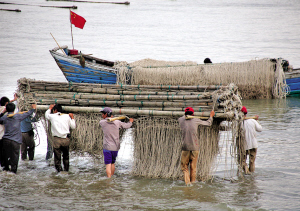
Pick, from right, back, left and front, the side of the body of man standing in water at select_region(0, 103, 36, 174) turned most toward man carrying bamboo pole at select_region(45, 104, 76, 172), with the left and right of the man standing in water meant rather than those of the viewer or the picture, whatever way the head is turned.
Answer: right

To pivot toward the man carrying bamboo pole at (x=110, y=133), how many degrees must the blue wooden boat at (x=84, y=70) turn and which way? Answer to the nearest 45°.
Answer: approximately 90° to its left

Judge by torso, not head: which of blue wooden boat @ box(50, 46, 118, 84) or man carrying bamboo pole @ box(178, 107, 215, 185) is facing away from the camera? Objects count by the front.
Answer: the man carrying bamboo pole

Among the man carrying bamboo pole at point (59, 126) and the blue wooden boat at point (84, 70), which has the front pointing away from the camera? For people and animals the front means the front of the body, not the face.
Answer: the man carrying bamboo pole

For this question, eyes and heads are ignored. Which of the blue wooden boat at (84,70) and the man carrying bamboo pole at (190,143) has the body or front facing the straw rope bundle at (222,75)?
the man carrying bamboo pole

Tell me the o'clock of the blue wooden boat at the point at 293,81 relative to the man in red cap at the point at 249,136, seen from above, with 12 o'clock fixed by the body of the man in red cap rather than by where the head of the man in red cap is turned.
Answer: The blue wooden boat is roughly at 2 o'clock from the man in red cap.

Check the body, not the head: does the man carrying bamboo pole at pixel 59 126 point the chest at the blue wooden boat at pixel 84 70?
yes

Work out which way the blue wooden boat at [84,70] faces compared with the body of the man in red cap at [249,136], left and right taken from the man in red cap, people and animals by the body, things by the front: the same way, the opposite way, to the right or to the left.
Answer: to the left

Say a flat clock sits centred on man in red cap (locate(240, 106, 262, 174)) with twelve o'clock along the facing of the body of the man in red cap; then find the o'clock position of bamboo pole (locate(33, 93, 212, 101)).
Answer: The bamboo pole is roughly at 10 o'clock from the man in red cap.

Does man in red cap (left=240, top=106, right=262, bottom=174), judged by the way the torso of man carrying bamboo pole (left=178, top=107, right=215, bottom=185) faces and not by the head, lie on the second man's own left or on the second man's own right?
on the second man's own right

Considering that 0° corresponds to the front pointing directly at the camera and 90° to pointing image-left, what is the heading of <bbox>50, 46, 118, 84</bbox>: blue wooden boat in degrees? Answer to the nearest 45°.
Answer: approximately 90°

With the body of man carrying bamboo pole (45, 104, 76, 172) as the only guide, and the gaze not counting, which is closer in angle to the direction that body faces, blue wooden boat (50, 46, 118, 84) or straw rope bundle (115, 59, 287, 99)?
the blue wooden boat
